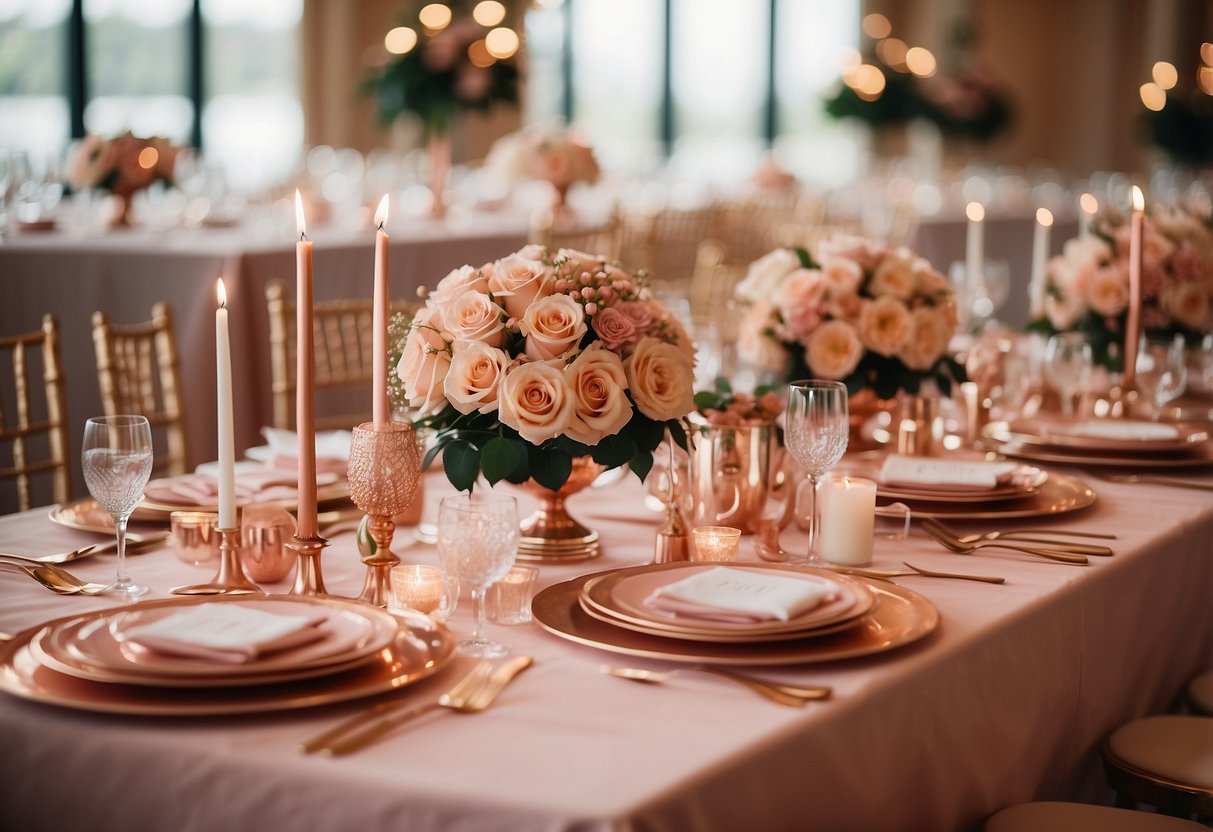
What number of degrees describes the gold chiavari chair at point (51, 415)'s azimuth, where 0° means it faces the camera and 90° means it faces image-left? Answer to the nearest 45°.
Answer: approximately 315°

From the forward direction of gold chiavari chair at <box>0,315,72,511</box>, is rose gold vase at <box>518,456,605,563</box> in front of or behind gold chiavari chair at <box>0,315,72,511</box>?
in front

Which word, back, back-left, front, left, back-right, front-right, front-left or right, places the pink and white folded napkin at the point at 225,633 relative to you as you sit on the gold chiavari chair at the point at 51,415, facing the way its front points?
front-right

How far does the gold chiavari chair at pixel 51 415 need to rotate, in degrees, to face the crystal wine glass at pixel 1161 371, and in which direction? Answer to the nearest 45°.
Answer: approximately 45° to its left

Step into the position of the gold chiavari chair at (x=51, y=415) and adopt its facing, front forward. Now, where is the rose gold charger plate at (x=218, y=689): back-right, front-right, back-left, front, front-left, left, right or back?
front-right

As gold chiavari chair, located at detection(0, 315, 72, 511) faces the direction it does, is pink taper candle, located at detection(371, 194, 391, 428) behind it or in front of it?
in front

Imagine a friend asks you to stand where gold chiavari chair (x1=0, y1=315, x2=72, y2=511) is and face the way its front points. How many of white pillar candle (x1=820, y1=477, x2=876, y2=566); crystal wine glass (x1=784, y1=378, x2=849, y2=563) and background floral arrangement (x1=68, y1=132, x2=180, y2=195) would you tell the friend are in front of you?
2

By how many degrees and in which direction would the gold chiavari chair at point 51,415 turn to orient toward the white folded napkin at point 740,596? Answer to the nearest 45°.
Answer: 0° — it already faces it
